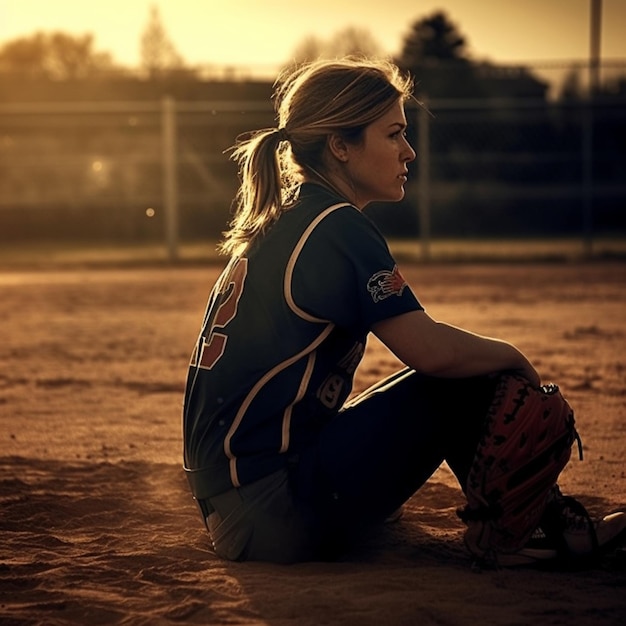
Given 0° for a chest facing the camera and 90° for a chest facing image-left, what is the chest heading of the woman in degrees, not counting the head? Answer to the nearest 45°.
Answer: approximately 270°

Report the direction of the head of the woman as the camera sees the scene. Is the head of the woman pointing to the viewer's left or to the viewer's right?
to the viewer's right
